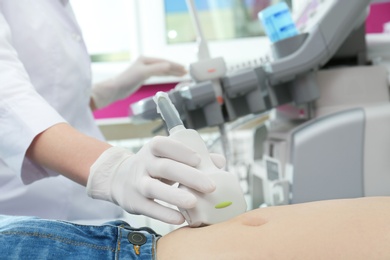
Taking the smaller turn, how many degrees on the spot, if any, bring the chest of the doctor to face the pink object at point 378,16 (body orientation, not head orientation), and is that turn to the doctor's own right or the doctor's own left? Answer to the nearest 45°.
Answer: approximately 45° to the doctor's own left

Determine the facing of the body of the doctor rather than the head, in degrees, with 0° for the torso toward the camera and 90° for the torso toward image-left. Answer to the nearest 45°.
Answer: approximately 270°
